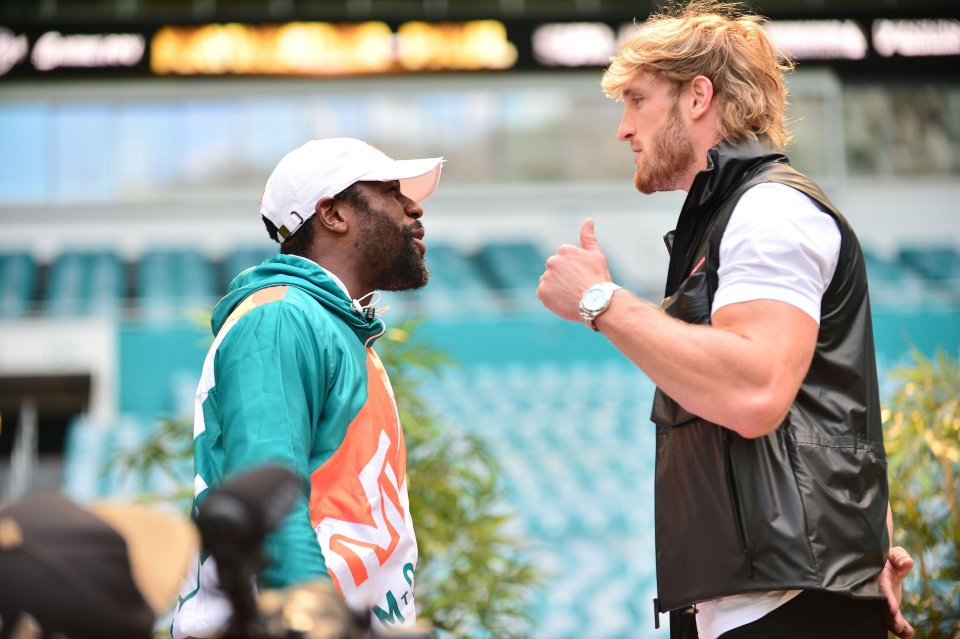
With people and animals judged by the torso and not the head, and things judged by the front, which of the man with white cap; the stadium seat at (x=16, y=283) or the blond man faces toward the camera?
the stadium seat

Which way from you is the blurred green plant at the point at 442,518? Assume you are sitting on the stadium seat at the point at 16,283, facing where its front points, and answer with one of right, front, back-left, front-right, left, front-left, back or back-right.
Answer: front

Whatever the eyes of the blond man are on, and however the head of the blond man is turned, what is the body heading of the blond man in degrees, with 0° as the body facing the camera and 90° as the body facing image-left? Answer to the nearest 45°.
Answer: approximately 90°

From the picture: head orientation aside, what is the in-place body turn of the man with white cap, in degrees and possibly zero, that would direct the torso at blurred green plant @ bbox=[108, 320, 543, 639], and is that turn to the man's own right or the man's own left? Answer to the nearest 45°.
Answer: approximately 90° to the man's own left

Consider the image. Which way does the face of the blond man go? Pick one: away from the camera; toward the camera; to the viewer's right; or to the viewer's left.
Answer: to the viewer's left

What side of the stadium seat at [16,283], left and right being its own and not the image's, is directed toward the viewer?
front

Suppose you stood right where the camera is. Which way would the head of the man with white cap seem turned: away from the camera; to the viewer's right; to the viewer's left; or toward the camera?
to the viewer's right

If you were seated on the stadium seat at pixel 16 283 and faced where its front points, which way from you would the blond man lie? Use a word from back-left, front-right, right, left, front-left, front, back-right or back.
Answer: front

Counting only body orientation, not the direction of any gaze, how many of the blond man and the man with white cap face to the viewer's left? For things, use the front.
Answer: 1

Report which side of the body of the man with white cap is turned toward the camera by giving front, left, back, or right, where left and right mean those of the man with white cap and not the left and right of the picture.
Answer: right

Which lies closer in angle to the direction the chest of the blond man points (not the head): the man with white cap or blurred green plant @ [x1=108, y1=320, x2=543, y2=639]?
the man with white cap

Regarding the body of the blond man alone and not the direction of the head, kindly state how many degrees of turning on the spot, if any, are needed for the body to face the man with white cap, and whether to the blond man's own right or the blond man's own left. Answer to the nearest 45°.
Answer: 0° — they already face them

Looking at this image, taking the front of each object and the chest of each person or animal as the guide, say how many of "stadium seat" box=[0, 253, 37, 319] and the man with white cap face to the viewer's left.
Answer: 0

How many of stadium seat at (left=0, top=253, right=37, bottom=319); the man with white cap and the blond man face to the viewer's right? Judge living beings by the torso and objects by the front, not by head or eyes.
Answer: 1
